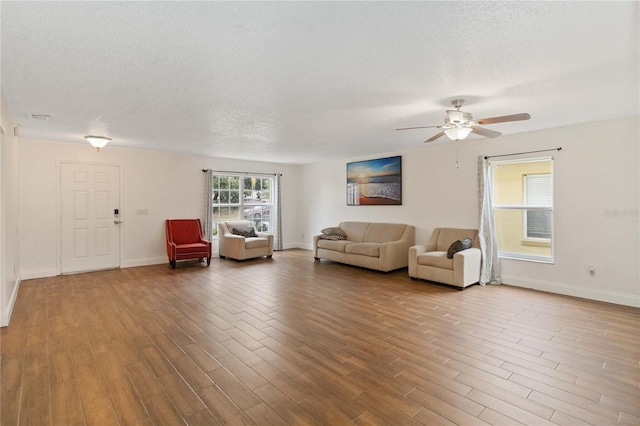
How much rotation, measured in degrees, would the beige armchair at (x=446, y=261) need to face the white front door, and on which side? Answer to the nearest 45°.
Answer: approximately 45° to its right

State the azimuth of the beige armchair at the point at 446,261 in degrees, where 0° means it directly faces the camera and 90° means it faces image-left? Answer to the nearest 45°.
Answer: approximately 45°

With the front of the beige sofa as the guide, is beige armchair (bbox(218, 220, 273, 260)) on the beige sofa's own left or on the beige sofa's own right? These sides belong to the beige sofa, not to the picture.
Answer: on the beige sofa's own right

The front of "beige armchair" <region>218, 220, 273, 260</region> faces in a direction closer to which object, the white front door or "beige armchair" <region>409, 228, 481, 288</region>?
the beige armchair
